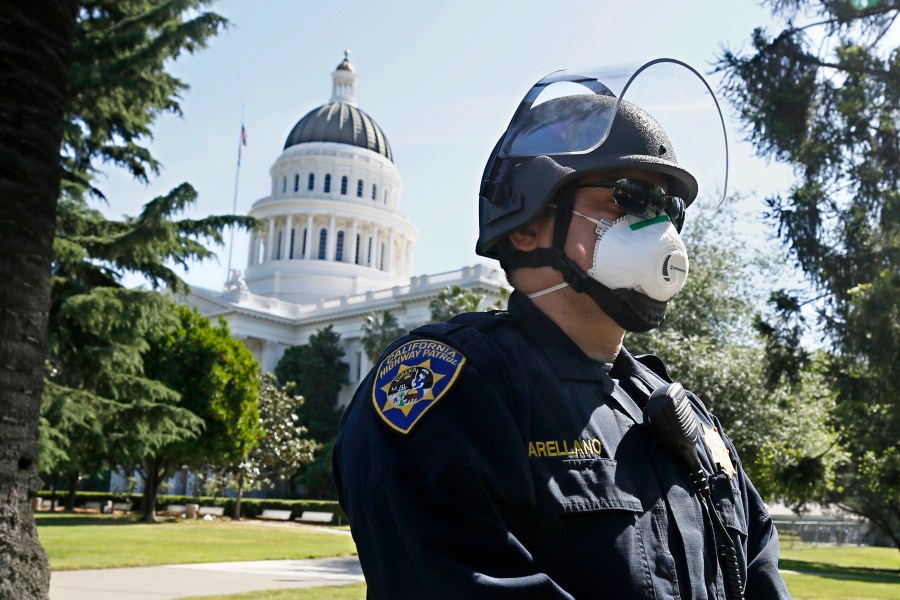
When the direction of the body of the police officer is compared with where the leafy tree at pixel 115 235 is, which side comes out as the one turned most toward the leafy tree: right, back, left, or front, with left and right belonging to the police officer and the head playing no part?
back

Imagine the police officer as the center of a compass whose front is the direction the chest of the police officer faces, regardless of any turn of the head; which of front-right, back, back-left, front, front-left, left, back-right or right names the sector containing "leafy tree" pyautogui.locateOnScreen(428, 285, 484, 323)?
back-left

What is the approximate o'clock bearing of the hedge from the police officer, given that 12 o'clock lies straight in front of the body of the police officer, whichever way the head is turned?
The hedge is roughly at 7 o'clock from the police officer.

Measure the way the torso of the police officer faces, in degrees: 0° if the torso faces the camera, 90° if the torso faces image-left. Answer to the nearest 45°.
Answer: approximately 315°

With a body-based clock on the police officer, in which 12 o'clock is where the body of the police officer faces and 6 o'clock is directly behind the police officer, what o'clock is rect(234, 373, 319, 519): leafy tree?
The leafy tree is roughly at 7 o'clock from the police officer.

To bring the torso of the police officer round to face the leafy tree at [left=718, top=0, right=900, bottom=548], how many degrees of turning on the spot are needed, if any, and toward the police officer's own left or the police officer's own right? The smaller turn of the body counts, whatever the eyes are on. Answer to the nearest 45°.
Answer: approximately 135° to the police officer's own left

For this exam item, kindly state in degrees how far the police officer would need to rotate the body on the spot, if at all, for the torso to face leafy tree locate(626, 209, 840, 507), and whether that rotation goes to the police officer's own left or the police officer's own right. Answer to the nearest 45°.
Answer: approximately 135° to the police officer's own left

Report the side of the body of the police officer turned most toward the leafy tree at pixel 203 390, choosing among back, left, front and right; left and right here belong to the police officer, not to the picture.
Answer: back
